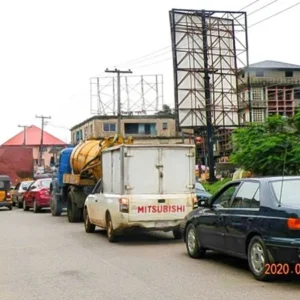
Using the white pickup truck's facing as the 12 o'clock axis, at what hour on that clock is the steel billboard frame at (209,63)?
The steel billboard frame is roughly at 2 o'clock from the white pickup truck.

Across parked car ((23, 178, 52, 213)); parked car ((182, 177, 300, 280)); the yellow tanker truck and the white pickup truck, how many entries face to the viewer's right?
0

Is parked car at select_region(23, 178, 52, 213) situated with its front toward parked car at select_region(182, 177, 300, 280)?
no

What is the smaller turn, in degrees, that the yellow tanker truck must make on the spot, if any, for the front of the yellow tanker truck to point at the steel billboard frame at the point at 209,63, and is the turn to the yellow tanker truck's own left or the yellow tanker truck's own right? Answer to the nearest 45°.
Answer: approximately 90° to the yellow tanker truck's own right

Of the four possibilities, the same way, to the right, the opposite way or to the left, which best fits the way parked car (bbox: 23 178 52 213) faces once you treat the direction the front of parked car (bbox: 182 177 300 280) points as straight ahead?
the same way

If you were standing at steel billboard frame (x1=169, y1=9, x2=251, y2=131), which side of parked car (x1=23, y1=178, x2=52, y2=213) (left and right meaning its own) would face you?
right

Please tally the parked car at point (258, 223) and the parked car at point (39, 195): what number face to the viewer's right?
0

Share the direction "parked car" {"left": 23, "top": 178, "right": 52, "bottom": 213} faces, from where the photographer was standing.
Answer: facing away from the viewer and to the left of the viewer

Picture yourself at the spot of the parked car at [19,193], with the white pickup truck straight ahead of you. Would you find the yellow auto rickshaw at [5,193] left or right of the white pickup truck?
right

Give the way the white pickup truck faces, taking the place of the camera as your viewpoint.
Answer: facing away from the viewer and to the left of the viewer

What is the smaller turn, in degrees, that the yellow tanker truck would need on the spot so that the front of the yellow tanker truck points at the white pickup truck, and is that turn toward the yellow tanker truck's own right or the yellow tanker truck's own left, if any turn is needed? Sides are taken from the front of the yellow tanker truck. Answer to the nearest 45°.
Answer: approximately 135° to the yellow tanker truck's own left

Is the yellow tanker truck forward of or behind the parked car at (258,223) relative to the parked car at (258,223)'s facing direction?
forward

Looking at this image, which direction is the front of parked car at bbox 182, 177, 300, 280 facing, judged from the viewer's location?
facing away from the viewer and to the left of the viewer

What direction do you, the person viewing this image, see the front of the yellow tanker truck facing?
facing away from the viewer and to the left of the viewer

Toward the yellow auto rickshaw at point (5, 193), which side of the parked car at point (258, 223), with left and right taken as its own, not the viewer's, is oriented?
front

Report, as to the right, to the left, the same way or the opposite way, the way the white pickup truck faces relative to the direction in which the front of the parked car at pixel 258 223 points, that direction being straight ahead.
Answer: the same way

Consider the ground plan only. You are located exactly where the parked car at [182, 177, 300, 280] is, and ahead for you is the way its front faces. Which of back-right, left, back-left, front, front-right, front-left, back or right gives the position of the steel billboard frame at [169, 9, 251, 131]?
front-right

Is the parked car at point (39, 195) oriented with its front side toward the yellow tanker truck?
no
